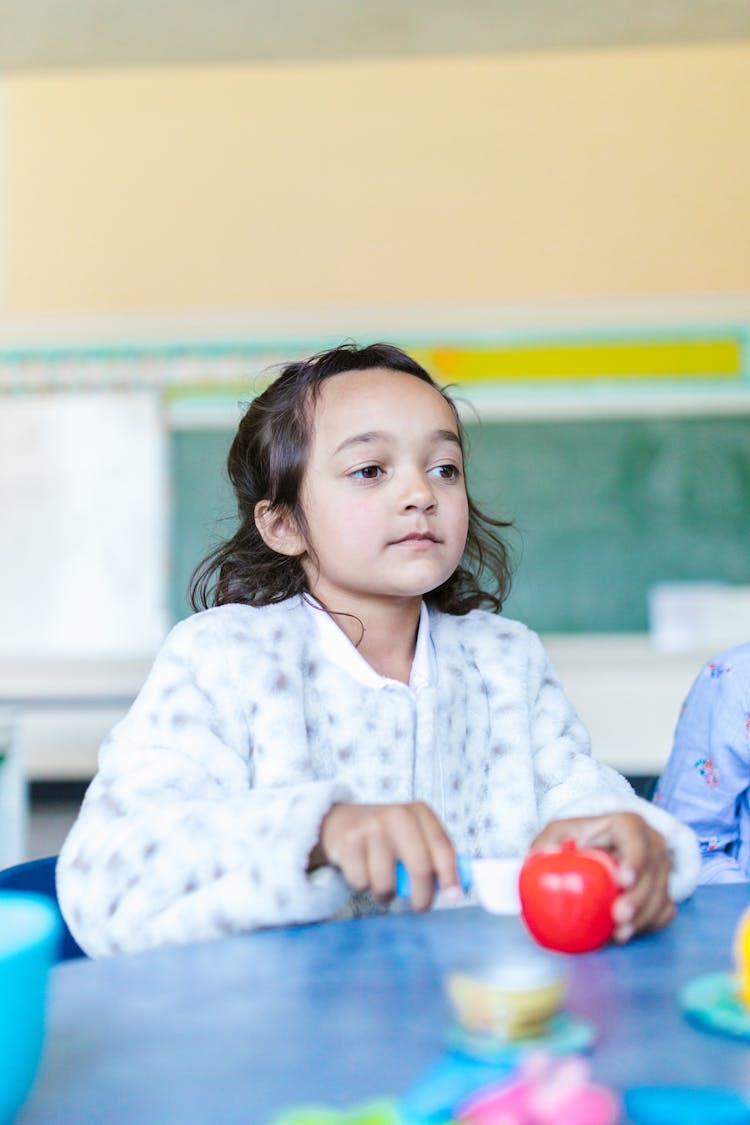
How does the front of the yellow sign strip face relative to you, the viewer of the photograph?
facing the viewer

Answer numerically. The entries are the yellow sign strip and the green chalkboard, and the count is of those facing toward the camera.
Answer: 2

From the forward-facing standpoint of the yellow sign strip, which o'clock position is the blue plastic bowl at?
The blue plastic bowl is roughly at 12 o'clock from the yellow sign strip.

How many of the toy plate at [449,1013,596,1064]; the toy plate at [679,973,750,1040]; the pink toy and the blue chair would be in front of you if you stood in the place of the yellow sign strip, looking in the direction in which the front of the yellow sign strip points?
4

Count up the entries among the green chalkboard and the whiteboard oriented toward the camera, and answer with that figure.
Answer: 2

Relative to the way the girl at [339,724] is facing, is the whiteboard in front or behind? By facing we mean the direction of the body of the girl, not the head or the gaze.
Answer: behind

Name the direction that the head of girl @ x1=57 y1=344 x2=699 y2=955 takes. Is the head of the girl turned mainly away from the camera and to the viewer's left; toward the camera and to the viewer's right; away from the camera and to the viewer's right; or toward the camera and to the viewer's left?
toward the camera and to the viewer's right

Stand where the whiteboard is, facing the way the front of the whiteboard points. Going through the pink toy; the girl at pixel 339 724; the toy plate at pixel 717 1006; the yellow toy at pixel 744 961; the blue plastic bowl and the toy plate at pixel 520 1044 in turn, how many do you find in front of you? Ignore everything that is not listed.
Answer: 6

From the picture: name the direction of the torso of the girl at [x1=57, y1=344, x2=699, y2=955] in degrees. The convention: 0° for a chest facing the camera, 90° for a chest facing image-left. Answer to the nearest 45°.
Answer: approximately 315°

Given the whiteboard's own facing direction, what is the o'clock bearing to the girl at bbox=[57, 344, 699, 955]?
The girl is roughly at 12 o'clock from the whiteboard.

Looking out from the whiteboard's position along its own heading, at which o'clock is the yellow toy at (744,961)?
The yellow toy is roughly at 12 o'clock from the whiteboard.

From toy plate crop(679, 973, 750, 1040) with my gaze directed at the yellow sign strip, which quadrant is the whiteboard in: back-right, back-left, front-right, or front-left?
front-left

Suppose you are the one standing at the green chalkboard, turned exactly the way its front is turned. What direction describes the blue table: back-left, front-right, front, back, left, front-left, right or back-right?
front

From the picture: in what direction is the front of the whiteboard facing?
toward the camera

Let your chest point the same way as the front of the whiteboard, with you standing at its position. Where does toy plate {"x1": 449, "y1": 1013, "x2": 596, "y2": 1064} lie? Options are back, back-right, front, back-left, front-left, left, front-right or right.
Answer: front

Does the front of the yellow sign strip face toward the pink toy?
yes

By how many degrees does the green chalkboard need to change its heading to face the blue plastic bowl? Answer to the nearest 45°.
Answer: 0° — it already faces it
